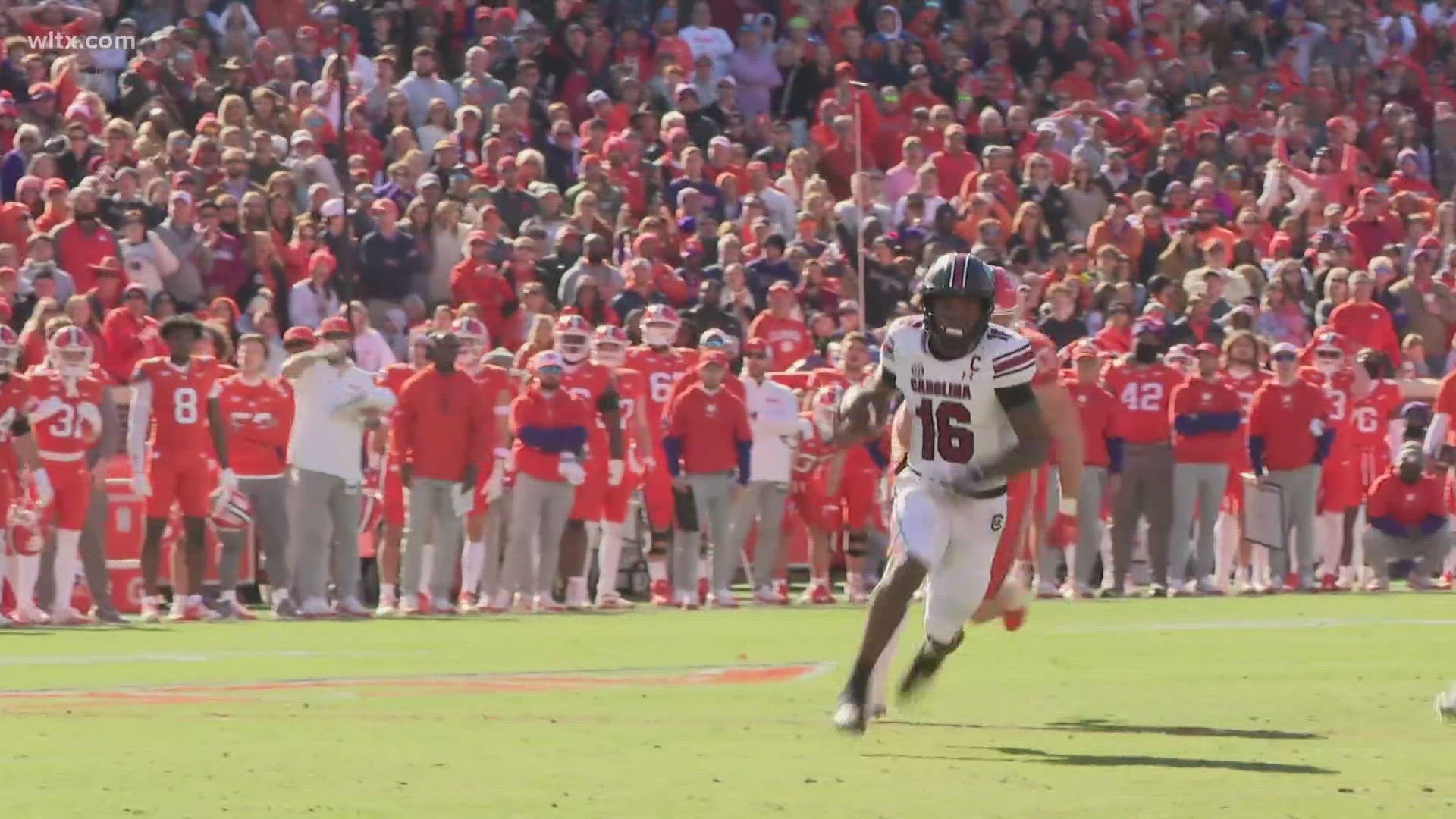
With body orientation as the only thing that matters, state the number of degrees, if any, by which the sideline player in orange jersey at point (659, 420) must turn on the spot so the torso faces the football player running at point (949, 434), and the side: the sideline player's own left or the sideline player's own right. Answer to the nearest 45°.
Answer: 0° — they already face them

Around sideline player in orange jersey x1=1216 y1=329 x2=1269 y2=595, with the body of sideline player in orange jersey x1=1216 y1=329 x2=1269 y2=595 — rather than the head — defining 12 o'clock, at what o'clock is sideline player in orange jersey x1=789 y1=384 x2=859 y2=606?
sideline player in orange jersey x1=789 y1=384 x2=859 y2=606 is roughly at 2 o'clock from sideline player in orange jersey x1=1216 y1=329 x2=1269 y2=595.

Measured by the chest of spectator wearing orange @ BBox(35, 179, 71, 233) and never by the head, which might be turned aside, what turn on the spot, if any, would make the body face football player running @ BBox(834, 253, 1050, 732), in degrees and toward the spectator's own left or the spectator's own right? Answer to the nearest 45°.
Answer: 0° — they already face them

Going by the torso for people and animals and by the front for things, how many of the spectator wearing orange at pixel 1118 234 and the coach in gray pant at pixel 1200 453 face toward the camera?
2

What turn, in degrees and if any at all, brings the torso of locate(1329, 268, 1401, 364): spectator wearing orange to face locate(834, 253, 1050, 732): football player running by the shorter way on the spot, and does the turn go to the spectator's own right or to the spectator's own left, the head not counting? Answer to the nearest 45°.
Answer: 0° — they already face them

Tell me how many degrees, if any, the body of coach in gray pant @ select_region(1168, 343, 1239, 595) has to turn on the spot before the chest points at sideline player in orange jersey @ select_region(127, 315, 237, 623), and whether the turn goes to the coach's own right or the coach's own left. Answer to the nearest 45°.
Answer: approximately 45° to the coach's own right
